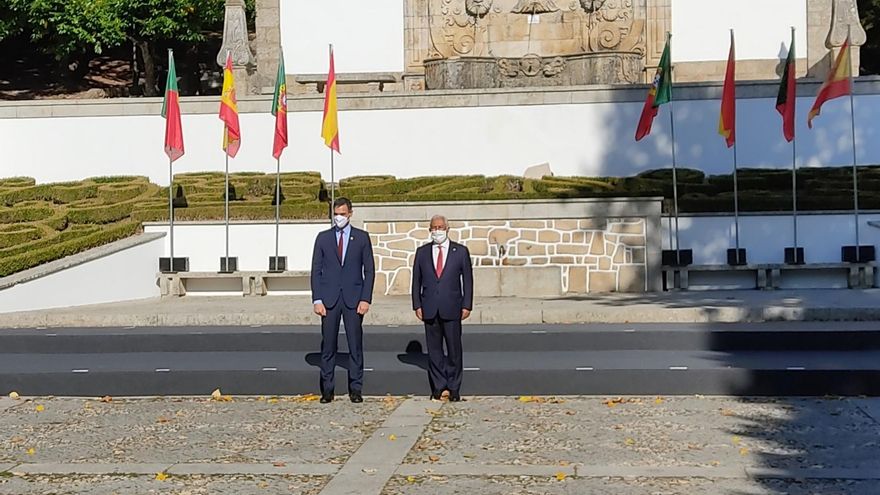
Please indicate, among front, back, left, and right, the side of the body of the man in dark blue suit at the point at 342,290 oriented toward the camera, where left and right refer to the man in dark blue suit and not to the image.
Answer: front

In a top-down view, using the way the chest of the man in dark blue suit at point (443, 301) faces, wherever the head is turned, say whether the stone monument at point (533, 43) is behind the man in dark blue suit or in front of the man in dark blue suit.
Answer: behind

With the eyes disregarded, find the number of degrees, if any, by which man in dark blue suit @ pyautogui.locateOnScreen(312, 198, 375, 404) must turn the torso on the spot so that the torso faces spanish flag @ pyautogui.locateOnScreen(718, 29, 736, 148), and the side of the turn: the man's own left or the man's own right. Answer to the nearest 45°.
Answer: approximately 135° to the man's own left

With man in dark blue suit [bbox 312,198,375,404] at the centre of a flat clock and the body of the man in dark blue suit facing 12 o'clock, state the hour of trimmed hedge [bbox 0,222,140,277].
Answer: The trimmed hedge is roughly at 5 o'clock from the man in dark blue suit.

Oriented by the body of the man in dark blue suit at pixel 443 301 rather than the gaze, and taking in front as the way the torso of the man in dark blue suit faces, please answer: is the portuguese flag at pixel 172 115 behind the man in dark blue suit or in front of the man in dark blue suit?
behind

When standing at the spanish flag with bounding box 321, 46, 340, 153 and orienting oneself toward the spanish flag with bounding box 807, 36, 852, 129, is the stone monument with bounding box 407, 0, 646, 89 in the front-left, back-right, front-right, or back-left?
front-left

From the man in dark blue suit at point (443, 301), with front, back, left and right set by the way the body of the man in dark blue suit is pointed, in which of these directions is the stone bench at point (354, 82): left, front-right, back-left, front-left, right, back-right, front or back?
back

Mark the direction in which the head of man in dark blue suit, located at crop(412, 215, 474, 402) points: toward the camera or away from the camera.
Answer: toward the camera

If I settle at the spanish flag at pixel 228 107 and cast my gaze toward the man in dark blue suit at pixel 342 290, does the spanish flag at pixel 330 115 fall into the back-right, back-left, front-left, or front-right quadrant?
front-left

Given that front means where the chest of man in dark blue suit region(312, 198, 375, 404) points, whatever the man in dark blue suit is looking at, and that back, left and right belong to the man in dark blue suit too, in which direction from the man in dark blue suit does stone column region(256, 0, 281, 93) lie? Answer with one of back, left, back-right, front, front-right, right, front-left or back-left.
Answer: back

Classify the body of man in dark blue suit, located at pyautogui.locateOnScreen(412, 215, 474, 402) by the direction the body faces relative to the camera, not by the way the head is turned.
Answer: toward the camera

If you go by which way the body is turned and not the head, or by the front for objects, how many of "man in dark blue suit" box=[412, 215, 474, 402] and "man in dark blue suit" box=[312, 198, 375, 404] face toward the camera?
2

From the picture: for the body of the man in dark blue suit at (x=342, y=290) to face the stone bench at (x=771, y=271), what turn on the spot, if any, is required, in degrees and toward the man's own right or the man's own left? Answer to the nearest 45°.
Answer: approximately 135° to the man's own left

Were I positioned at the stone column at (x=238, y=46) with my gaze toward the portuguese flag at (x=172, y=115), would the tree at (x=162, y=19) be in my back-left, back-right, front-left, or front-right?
back-right

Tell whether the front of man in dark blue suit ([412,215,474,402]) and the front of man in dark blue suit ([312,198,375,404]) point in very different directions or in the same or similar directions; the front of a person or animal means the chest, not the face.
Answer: same or similar directions
